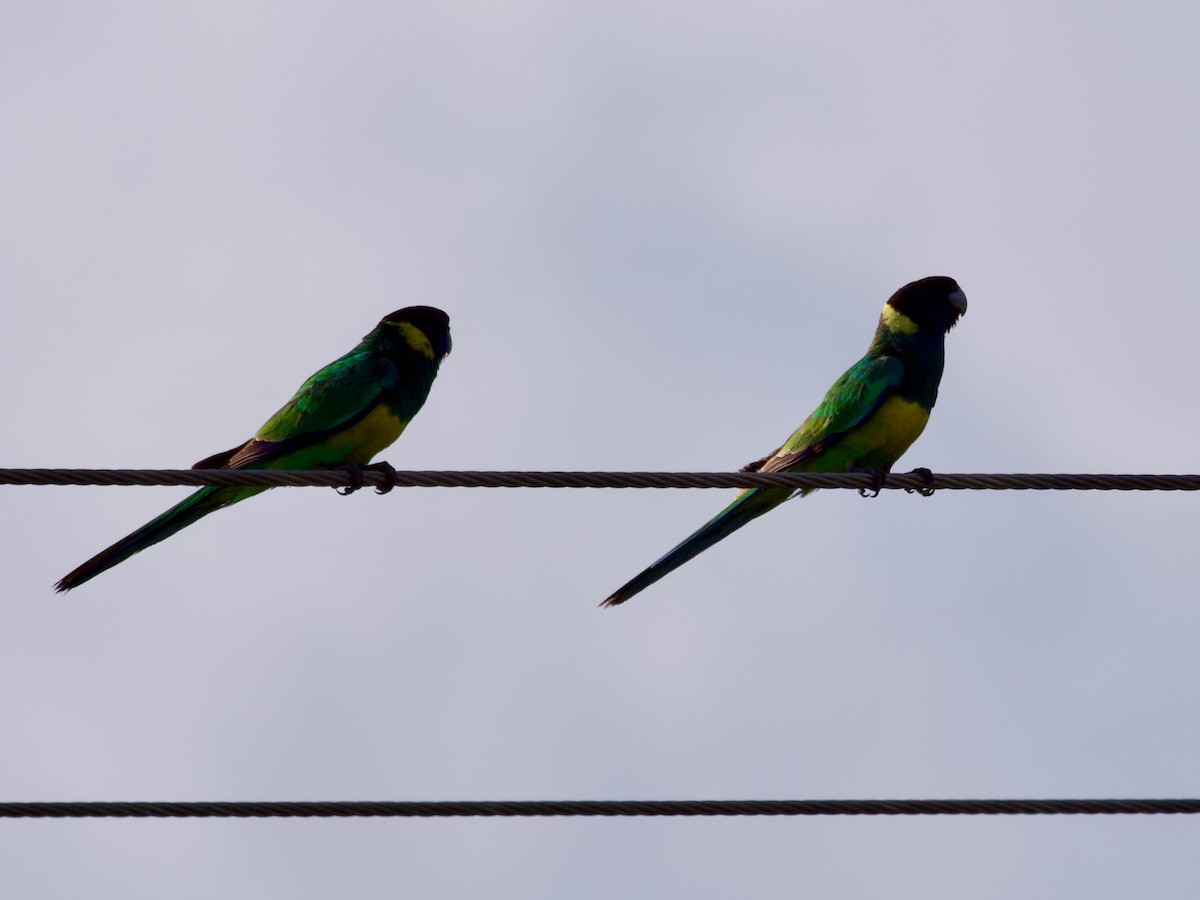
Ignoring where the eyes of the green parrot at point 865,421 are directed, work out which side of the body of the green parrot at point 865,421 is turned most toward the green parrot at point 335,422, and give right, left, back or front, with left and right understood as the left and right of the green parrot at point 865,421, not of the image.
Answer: back

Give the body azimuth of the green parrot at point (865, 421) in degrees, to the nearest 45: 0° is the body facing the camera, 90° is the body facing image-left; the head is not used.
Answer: approximately 270°

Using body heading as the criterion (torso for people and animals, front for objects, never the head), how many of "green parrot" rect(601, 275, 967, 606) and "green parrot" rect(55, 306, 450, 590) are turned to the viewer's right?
2

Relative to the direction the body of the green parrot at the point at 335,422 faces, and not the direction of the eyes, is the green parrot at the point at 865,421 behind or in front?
in front

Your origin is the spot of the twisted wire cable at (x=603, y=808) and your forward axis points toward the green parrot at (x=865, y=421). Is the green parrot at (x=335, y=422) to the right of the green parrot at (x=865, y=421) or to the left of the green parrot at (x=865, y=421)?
left

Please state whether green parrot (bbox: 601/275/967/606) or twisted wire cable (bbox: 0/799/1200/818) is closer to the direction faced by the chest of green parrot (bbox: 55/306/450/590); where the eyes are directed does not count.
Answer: the green parrot

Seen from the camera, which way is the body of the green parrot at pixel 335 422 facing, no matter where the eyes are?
to the viewer's right
